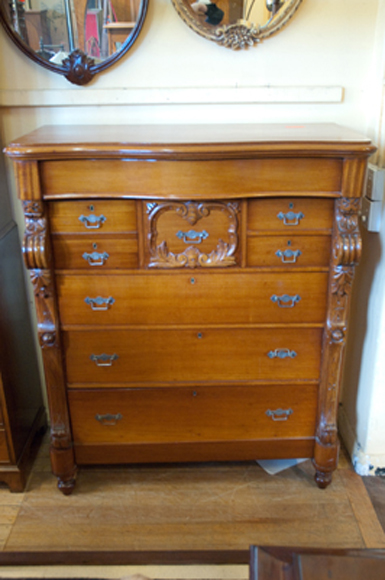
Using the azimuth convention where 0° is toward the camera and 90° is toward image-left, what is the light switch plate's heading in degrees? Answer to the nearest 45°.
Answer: approximately 45°

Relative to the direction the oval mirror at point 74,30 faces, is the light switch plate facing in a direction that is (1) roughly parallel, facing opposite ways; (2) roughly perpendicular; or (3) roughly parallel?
roughly perpendicular

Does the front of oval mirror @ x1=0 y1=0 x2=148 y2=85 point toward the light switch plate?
no

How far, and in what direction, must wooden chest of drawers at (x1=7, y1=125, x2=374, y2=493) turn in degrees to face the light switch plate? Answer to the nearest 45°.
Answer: approximately 90° to its left

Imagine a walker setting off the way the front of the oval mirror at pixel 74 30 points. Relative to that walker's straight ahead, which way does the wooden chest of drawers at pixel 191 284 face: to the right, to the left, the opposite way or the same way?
the same way

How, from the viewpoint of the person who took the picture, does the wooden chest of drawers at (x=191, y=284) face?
facing the viewer

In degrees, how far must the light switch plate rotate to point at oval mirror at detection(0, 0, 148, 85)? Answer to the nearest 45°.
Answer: approximately 45° to its right

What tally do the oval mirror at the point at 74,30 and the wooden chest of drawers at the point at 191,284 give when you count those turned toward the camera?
2

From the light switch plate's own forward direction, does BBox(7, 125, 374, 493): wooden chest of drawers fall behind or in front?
in front

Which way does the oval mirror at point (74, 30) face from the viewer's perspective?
toward the camera
